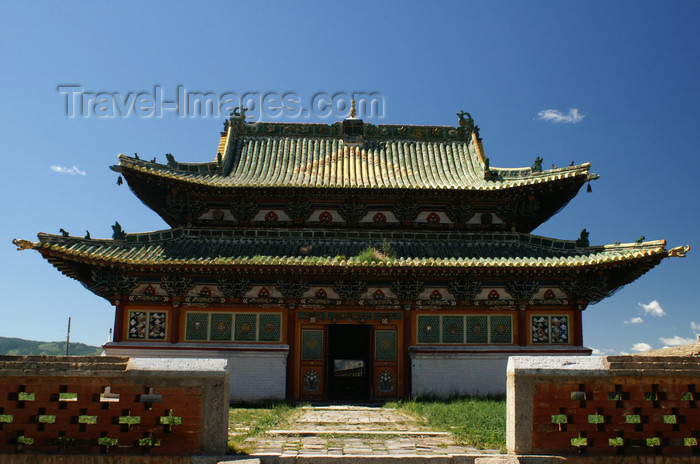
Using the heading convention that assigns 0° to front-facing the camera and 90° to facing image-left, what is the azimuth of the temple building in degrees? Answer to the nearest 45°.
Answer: approximately 0°

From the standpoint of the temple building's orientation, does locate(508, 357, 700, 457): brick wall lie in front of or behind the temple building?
in front

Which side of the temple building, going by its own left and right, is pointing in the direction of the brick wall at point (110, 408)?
front
